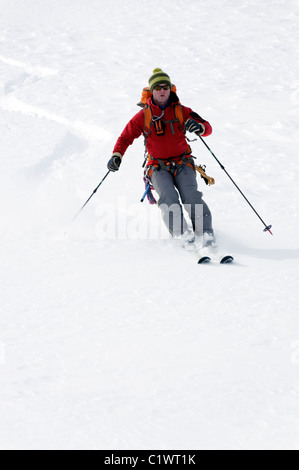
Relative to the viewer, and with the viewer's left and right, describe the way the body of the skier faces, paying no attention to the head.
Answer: facing the viewer
